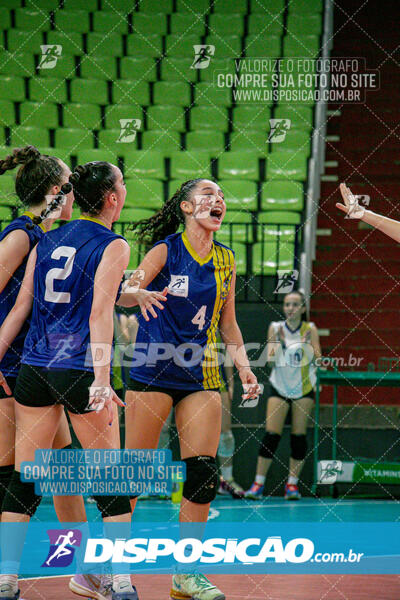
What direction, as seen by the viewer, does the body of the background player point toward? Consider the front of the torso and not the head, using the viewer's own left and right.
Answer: facing the viewer

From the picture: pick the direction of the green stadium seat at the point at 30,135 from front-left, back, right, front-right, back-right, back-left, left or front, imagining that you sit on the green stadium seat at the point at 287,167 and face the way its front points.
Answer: right

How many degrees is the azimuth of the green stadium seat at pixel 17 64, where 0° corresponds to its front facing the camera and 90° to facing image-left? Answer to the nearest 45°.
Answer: approximately 0°

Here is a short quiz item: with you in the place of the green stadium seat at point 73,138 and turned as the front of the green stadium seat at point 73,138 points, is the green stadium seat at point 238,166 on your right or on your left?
on your left

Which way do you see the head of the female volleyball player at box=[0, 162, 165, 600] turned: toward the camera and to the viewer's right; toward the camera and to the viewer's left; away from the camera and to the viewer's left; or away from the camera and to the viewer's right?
away from the camera and to the viewer's right

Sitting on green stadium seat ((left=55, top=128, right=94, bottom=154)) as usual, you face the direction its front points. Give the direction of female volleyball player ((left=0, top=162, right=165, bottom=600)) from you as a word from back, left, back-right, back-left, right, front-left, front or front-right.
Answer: front

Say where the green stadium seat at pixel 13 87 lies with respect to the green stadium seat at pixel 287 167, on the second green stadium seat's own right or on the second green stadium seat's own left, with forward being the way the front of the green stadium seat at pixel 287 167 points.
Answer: on the second green stadium seat's own right

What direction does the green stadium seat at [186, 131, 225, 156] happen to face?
toward the camera

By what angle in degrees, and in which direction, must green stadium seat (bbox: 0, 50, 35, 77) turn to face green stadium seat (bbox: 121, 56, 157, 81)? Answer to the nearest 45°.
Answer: approximately 90° to its left

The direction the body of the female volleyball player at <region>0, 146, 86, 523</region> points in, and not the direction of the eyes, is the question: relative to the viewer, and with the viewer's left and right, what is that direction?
facing away from the viewer and to the right of the viewer

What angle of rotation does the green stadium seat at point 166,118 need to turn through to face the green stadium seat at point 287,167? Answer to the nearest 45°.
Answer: approximately 45° to its left

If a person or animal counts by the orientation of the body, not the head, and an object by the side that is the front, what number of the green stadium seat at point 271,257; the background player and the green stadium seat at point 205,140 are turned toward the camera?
3

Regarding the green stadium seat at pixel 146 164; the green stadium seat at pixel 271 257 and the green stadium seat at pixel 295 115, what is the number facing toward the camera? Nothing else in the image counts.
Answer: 3

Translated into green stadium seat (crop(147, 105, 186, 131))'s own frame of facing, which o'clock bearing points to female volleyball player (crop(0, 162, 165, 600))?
The female volleyball player is roughly at 12 o'clock from the green stadium seat.

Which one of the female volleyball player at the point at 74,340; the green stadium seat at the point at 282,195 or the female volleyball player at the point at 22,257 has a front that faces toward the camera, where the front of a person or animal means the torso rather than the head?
the green stadium seat

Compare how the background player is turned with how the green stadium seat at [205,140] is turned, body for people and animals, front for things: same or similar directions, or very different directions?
same or similar directions

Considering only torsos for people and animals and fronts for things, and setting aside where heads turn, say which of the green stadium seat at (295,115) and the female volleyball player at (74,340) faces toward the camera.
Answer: the green stadium seat
